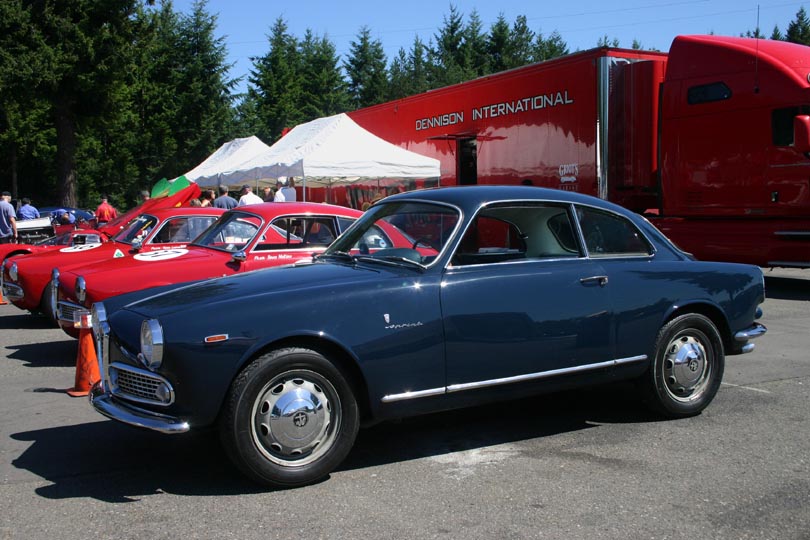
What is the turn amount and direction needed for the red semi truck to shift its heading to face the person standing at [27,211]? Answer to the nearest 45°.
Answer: approximately 135° to its right

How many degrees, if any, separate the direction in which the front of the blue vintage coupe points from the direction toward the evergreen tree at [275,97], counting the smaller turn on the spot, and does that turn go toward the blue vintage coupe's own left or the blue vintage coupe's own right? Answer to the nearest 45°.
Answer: approximately 135° to the blue vintage coupe's own right

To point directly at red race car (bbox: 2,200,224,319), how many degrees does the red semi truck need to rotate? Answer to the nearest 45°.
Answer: approximately 90° to its right

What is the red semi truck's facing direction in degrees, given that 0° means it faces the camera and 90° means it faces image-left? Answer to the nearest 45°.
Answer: approximately 315°

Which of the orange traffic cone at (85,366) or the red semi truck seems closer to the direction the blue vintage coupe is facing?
the orange traffic cone

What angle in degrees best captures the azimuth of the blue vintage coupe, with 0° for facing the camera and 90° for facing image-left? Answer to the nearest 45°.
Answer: approximately 45°

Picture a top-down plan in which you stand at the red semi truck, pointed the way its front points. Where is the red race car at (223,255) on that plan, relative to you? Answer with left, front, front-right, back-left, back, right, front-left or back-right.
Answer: right

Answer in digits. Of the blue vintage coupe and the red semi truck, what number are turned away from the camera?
0

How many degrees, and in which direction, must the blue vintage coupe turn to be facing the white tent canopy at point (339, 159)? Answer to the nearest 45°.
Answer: approximately 135° to its right
